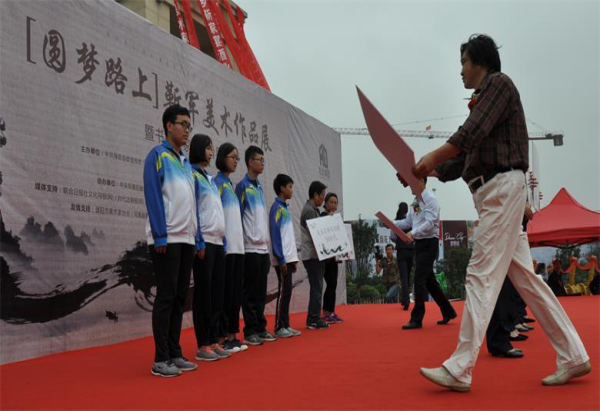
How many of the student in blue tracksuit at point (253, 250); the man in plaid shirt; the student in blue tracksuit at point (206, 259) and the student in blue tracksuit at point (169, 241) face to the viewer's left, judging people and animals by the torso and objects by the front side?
1

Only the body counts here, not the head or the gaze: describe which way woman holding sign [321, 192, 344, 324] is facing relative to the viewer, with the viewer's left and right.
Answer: facing the viewer and to the right of the viewer

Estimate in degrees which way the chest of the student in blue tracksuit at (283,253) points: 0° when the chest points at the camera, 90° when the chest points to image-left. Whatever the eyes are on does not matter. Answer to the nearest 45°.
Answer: approximately 270°

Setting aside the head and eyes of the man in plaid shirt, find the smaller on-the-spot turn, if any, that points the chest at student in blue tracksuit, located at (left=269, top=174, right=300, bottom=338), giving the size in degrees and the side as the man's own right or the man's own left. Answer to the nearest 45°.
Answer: approximately 45° to the man's own right

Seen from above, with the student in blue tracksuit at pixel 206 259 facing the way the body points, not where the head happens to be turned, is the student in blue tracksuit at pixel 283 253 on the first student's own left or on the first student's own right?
on the first student's own left

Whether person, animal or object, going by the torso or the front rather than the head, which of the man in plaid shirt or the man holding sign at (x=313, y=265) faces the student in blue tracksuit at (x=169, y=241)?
the man in plaid shirt

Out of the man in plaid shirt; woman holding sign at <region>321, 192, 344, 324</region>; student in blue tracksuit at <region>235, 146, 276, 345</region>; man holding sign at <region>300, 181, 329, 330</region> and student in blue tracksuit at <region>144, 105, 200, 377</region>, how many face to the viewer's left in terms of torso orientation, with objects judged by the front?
1

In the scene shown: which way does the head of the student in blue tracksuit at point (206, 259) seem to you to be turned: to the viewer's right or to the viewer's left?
to the viewer's right

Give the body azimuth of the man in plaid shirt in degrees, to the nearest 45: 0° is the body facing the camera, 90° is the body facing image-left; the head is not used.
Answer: approximately 90°

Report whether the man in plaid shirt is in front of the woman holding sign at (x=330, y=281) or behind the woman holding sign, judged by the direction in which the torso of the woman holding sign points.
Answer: in front
